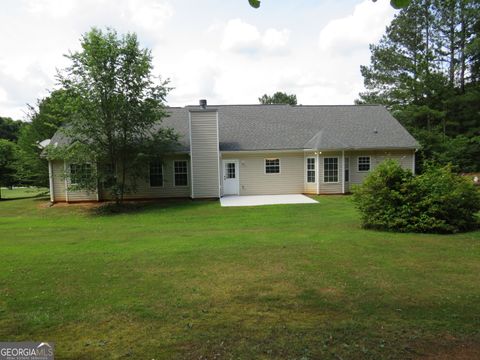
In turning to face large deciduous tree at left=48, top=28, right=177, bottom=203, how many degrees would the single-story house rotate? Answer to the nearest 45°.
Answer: approximately 135° to its left

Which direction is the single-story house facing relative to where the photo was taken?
away from the camera

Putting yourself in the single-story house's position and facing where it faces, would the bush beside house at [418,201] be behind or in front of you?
behind
